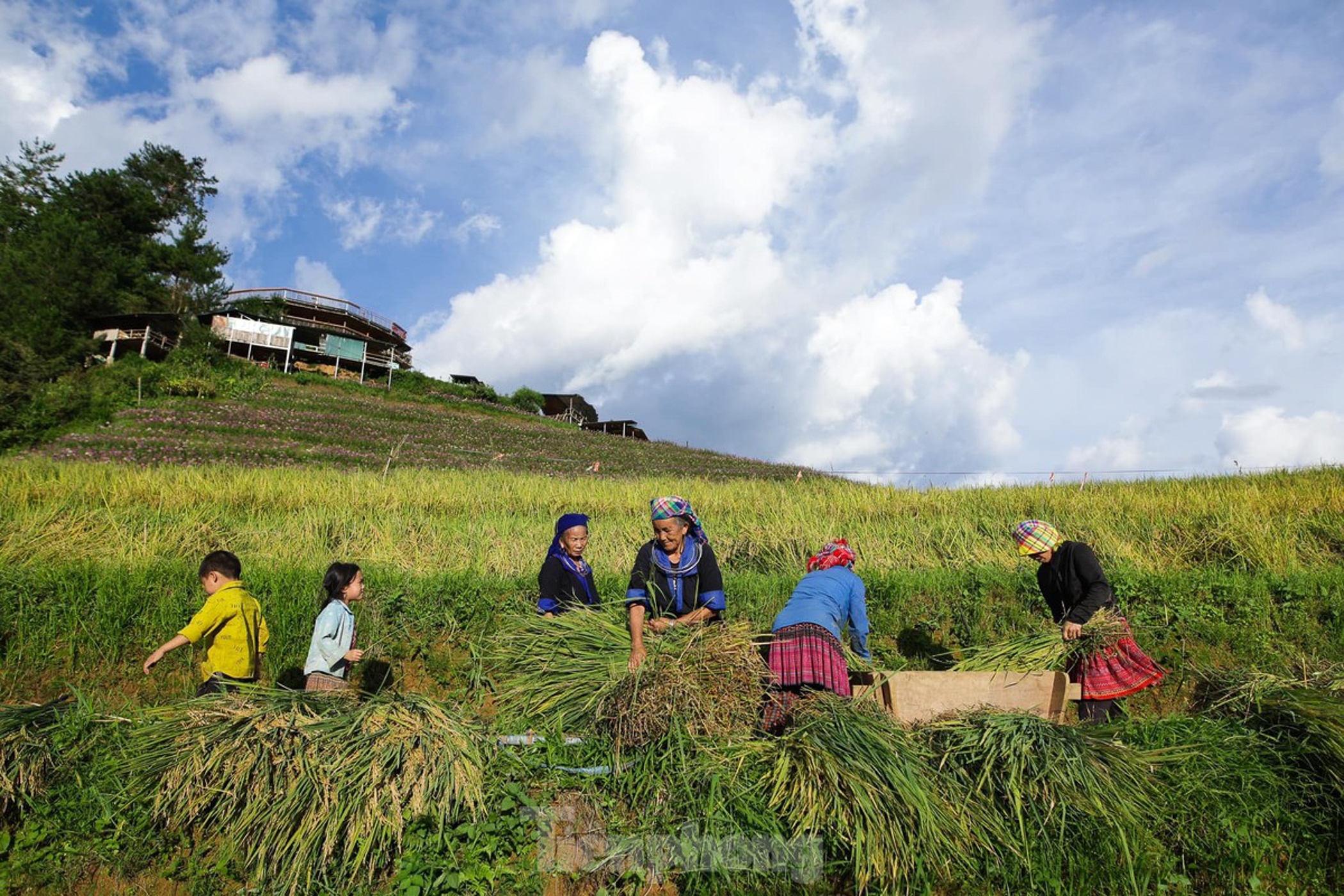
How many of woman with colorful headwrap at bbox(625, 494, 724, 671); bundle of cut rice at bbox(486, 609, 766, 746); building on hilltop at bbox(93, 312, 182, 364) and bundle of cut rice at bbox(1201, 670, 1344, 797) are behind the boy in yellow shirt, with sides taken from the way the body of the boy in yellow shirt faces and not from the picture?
3

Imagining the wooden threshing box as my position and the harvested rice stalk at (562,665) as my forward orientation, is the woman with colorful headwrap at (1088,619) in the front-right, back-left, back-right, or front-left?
back-right

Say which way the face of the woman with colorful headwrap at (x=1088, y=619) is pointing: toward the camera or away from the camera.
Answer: toward the camera

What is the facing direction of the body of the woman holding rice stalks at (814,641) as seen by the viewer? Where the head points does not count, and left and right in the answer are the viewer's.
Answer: facing away from the viewer and to the right of the viewer

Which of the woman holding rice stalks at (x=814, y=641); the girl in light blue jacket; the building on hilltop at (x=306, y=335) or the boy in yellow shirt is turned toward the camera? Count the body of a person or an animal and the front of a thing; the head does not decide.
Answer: the building on hilltop

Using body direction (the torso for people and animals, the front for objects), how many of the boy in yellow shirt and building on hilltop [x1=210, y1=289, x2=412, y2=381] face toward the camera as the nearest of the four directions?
1

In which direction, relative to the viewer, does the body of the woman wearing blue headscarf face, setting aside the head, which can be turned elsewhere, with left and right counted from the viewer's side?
facing the viewer and to the right of the viewer

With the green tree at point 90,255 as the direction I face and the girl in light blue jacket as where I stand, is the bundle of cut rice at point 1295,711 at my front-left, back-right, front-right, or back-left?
back-right

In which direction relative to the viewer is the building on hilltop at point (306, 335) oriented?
toward the camera

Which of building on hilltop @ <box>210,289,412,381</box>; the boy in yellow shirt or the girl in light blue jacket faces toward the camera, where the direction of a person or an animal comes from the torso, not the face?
the building on hilltop

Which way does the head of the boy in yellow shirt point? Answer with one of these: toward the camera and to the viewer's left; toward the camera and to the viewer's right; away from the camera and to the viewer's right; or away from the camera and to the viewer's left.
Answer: away from the camera and to the viewer's left

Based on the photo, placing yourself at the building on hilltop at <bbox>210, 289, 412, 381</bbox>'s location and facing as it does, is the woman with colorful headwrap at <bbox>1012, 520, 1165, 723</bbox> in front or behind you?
in front

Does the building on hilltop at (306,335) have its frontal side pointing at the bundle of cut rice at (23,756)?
yes

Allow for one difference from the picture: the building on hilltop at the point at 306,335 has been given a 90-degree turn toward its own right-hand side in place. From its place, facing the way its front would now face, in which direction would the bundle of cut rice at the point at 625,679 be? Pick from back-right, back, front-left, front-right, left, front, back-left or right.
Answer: left

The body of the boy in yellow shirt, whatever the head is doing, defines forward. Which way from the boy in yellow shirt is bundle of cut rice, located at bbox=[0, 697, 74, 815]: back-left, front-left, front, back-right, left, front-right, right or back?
front-left

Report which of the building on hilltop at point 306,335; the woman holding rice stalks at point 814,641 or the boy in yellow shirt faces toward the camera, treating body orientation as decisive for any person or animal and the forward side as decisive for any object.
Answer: the building on hilltop

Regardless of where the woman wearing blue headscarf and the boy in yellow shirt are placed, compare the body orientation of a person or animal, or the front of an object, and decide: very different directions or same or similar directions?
very different directions
